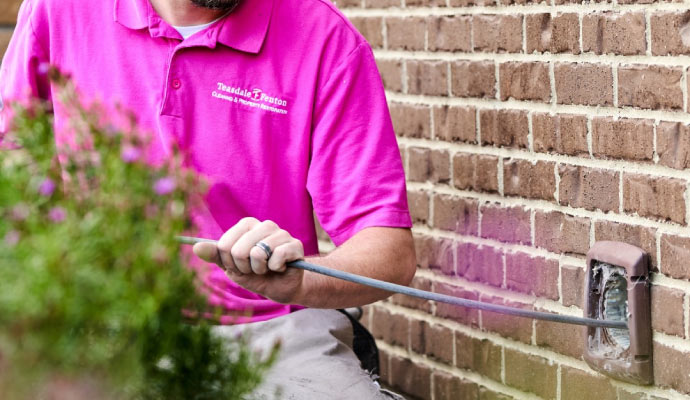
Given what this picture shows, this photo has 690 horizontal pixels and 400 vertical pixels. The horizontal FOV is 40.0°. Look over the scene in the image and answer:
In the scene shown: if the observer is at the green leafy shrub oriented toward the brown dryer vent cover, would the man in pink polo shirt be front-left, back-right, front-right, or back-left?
front-left

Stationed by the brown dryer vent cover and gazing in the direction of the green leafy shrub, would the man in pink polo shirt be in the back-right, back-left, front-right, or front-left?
front-right

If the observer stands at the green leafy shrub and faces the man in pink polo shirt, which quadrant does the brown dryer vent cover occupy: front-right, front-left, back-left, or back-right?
front-right

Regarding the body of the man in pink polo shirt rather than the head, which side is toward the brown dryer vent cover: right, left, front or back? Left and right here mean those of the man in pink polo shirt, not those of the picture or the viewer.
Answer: left

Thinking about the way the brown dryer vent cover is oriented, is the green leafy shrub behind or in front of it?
in front

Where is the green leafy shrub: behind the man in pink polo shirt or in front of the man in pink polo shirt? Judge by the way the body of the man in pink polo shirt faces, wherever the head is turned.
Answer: in front

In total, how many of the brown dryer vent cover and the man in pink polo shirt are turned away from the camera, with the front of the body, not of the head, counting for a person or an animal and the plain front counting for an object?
0

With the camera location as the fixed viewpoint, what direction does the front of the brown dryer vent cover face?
facing the viewer and to the left of the viewer

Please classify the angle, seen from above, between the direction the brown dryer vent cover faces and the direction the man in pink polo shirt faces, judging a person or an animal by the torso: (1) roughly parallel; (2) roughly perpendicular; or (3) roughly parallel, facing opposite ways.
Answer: roughly perpendicular

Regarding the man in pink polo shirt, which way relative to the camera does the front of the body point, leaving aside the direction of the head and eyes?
toward the camera
